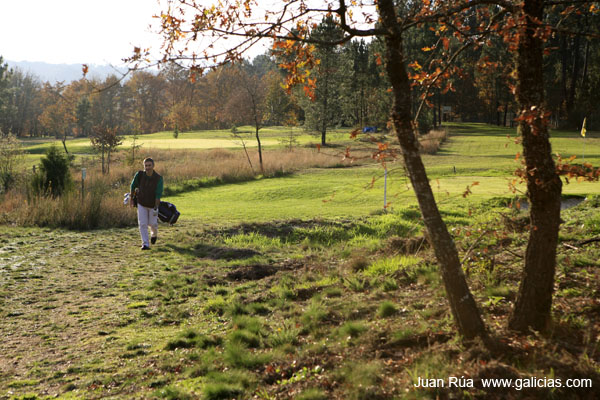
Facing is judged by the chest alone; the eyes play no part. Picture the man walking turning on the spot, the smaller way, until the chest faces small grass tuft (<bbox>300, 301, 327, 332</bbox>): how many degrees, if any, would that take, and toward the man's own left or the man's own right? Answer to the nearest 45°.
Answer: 0° — they already face it

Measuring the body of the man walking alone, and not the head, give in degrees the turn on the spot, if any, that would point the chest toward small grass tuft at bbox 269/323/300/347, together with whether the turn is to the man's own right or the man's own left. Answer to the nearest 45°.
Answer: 0° — they already face it

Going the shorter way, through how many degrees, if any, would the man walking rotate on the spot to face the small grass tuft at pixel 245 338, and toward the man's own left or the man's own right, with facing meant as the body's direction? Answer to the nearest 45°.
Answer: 0° — they already face it

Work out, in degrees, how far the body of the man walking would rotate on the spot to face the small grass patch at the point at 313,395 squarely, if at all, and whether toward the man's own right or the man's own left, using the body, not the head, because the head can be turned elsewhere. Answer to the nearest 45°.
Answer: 0° — they already face it

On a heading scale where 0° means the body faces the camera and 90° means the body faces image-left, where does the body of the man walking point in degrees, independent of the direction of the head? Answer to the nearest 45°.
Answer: approximately 0°

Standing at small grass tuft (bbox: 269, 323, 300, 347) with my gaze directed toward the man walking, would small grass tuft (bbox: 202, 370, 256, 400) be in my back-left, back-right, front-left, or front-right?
back-left

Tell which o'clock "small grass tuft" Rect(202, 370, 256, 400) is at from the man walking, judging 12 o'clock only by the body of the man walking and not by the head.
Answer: The small grass tuft is roughly at 12 o'clock from the man walking.

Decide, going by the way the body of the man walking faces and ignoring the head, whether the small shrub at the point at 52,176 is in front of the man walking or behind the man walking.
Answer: behind

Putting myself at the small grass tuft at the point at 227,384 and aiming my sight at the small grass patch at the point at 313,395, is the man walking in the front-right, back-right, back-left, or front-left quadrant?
back-left

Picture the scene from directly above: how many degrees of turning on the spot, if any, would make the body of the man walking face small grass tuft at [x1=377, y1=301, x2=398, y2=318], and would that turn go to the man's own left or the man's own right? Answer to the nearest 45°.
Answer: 0° — they already face it

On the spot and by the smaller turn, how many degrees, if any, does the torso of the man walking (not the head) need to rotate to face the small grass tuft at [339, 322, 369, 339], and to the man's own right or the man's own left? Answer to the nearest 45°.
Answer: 0° — they already face it
